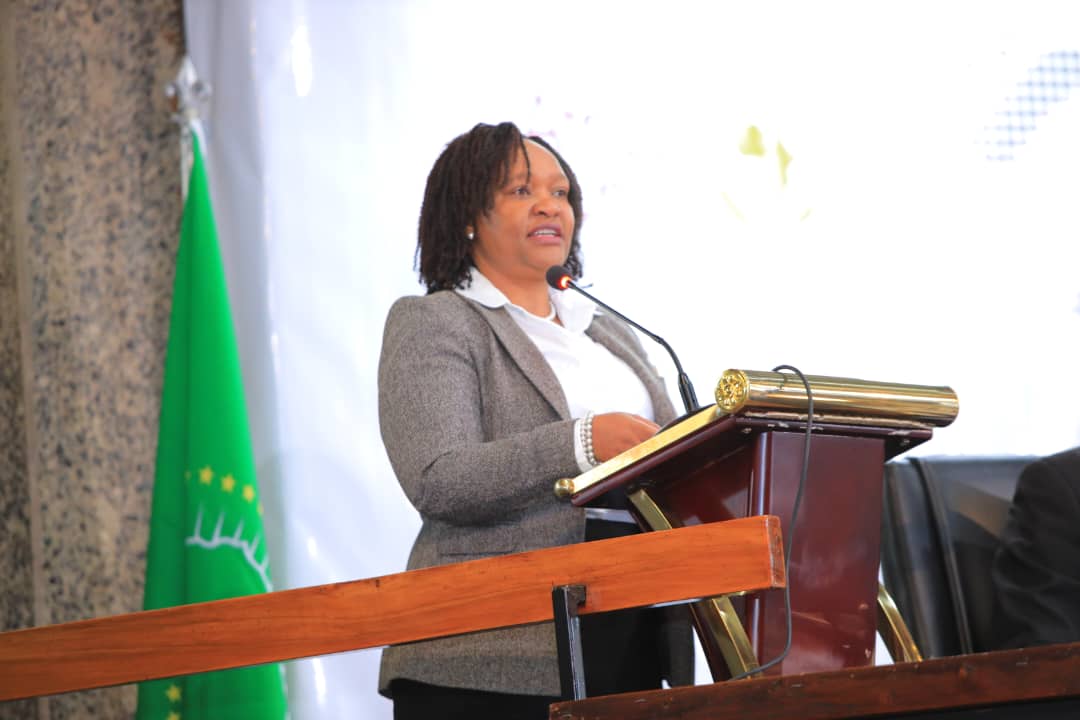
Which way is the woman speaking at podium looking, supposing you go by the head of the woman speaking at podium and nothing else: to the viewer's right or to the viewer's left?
to the viewer's right

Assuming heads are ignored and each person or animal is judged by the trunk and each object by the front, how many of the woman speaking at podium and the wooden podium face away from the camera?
0

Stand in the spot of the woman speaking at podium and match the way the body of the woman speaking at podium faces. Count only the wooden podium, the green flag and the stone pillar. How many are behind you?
2

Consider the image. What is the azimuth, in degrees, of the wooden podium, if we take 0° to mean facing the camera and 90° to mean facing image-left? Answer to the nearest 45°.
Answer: approximately 315°

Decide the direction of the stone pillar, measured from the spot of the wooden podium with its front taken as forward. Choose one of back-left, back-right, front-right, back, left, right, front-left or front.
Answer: back

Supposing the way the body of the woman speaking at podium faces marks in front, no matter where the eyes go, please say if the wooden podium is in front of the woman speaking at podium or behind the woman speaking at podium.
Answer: in front

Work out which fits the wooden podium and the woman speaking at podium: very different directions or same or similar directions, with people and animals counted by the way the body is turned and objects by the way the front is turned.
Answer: same or similar directions

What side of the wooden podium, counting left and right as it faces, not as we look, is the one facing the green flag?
back

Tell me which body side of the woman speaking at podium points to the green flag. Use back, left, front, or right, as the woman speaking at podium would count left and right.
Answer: back

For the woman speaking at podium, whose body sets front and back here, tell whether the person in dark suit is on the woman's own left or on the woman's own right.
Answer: on the woman's own left
